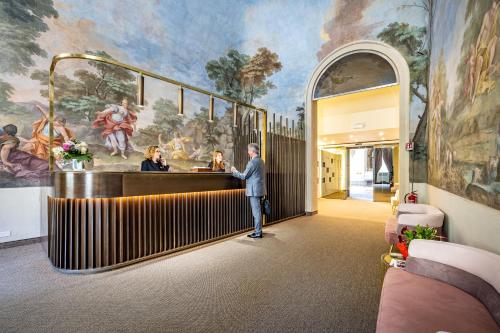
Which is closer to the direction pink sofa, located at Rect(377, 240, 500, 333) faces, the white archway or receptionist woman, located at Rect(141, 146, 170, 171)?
the receptionist woman

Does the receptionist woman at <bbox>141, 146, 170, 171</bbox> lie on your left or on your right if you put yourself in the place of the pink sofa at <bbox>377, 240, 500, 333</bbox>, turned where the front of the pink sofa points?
on your right

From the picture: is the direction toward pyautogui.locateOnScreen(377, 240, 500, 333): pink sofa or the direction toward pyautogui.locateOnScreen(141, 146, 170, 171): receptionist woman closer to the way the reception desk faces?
the pink sofa

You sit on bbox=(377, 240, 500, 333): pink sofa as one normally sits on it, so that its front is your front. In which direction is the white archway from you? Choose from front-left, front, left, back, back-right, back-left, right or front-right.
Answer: back-right

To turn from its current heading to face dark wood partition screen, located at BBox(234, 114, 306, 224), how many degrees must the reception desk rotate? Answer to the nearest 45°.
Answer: approximately 90° to its left

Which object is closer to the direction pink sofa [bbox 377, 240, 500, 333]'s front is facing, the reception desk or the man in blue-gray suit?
the reception desk

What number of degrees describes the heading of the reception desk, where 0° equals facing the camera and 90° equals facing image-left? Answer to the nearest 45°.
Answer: approximately 315°
